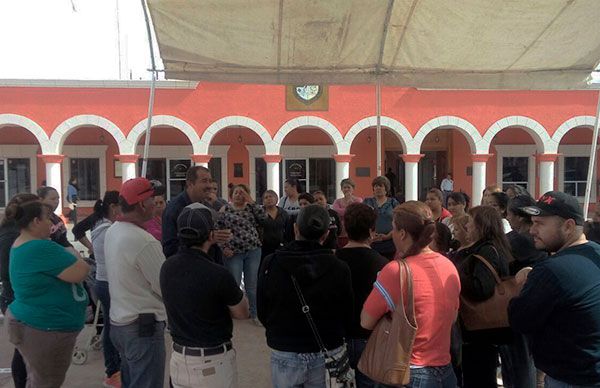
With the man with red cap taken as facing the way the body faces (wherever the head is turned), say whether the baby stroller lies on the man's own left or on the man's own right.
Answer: on the man's own left

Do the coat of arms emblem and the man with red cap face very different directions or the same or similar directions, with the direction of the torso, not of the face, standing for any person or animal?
very different directions

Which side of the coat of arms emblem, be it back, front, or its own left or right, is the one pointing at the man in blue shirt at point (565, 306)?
front

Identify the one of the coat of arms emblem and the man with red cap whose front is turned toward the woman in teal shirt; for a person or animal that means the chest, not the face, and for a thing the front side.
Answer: the coat of arms emblem

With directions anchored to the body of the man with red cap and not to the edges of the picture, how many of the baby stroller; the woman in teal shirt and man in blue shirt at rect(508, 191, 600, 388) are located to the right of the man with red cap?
1

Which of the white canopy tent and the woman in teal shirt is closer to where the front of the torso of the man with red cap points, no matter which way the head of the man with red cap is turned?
the white canopy tent

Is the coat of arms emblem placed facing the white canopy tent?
yes

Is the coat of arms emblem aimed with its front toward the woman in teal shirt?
yes

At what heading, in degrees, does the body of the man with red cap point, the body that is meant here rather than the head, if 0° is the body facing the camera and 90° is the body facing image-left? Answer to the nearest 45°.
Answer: approximately 225°

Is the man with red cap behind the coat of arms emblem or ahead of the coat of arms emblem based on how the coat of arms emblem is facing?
ahead

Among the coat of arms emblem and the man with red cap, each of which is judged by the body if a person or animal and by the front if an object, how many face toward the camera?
1

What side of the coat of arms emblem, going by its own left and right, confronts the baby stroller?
front

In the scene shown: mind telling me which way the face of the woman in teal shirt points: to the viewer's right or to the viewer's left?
to the viewer's right
